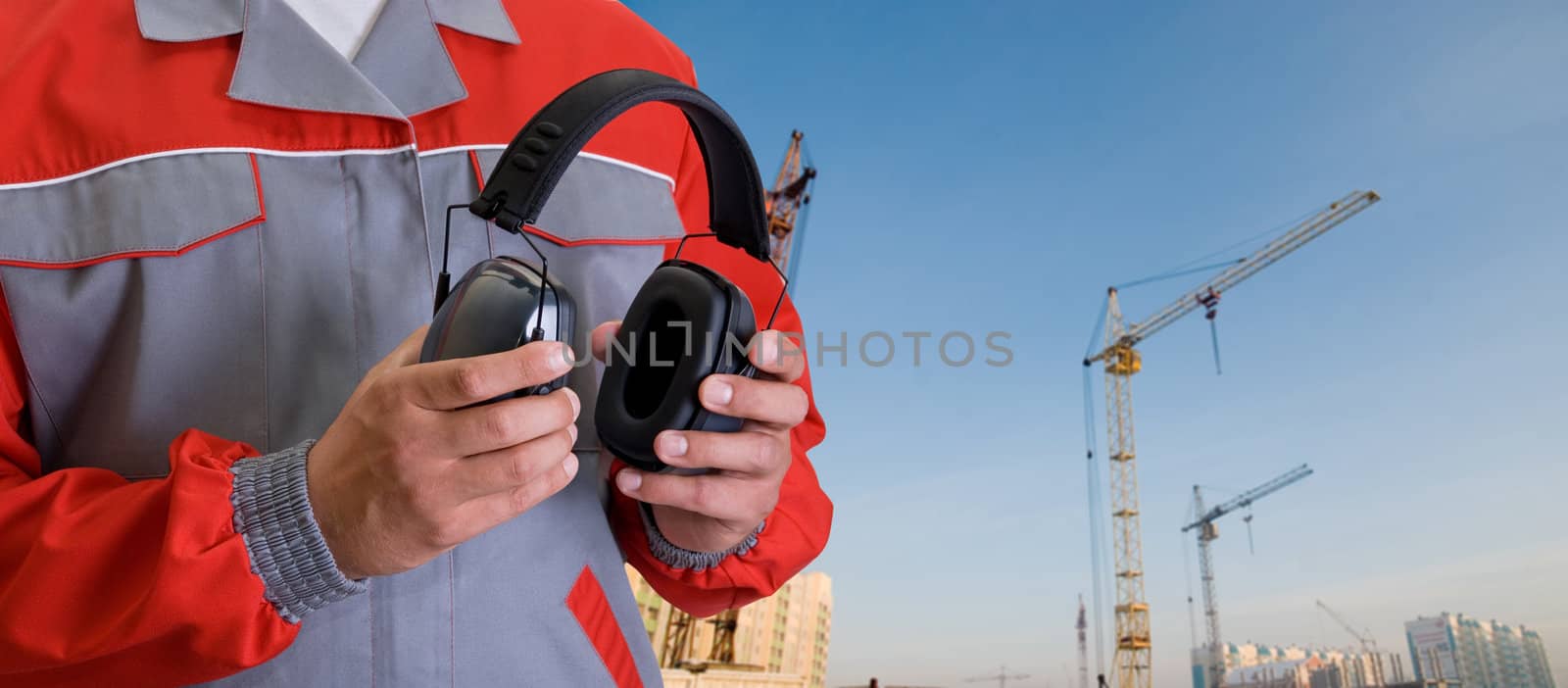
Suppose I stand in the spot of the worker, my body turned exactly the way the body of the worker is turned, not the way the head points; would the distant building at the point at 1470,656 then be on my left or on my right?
on my left

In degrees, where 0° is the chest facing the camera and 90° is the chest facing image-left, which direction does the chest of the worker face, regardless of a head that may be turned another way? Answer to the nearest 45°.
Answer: approximately 315°

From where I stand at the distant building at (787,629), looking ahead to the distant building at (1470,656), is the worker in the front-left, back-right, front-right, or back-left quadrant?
back-right

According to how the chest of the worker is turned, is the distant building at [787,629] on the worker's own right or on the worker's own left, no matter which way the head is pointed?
on the worker's own left
